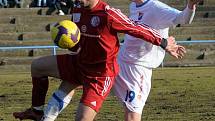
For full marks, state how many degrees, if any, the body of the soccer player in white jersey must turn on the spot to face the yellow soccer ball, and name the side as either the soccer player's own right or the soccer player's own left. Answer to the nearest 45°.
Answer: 0° — they already face it

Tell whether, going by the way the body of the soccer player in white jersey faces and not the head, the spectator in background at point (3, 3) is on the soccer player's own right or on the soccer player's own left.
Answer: on the soccer player's own right

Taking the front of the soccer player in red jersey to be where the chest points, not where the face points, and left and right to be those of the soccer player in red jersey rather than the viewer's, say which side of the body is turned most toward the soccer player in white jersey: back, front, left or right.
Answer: back

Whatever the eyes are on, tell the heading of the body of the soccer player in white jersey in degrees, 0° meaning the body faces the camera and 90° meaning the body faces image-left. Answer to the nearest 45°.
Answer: approximately 45°

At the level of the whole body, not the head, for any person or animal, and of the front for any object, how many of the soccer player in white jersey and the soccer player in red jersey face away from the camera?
0

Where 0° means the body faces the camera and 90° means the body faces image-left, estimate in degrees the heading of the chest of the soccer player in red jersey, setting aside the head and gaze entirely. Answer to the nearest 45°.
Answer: approximately 45°

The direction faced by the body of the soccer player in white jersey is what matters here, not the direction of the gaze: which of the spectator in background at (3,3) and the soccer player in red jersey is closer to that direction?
the soccer player in red jersey

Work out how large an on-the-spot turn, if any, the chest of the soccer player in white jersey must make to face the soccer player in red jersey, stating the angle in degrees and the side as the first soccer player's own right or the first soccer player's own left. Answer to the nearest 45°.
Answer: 0° — they already face them

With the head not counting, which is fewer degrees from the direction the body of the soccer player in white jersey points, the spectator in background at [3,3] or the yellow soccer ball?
the yellow soccer ball
